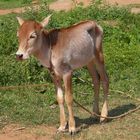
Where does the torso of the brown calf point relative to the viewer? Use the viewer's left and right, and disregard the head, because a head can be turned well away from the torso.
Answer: facing the viewer and to the left of the viewer
